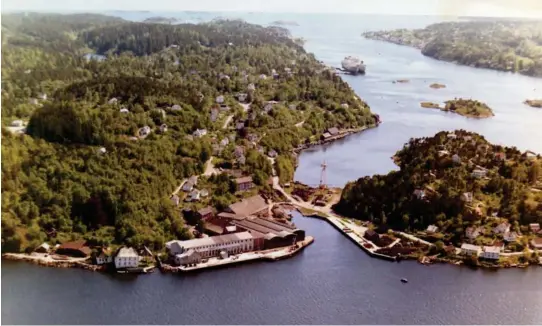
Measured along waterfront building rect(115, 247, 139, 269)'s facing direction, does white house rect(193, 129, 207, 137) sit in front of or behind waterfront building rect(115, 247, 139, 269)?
behind

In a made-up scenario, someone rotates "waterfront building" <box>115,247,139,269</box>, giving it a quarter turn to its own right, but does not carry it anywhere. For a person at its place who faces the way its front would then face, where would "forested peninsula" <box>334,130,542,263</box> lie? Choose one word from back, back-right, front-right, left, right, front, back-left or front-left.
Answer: back

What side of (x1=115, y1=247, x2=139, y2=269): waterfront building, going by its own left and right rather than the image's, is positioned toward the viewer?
front

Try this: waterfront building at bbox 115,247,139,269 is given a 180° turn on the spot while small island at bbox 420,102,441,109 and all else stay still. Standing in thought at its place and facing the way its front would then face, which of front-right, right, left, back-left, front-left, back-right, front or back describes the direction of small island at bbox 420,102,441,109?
front-right

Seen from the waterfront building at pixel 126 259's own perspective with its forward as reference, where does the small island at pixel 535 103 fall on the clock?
The small island is roughly at 8 o'clock from the waterfront building.

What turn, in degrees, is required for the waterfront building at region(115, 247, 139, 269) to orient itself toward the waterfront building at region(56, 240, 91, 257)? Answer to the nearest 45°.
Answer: approximately 135° to its right

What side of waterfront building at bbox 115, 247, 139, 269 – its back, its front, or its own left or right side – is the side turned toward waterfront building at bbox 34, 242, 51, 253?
right

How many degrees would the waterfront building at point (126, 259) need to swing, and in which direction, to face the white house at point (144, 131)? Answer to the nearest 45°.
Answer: approximately 180°

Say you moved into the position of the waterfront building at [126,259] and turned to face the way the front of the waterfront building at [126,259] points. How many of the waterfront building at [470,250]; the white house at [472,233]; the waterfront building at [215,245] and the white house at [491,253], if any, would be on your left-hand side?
4

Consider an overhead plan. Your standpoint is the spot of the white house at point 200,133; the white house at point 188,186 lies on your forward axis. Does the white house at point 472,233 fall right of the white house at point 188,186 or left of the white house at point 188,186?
left

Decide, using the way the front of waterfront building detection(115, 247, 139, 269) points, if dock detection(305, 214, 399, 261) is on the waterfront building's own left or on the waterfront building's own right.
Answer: on the waterfront building's own left

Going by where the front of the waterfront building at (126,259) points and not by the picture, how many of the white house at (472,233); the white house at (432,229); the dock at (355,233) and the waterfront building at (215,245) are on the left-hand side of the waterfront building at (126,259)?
4

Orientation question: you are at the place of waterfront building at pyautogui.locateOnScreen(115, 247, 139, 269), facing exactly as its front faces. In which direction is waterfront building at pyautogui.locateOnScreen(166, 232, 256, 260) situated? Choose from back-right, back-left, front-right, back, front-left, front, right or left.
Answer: left

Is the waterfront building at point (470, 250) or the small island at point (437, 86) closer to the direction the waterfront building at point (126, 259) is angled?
the waterfront building
